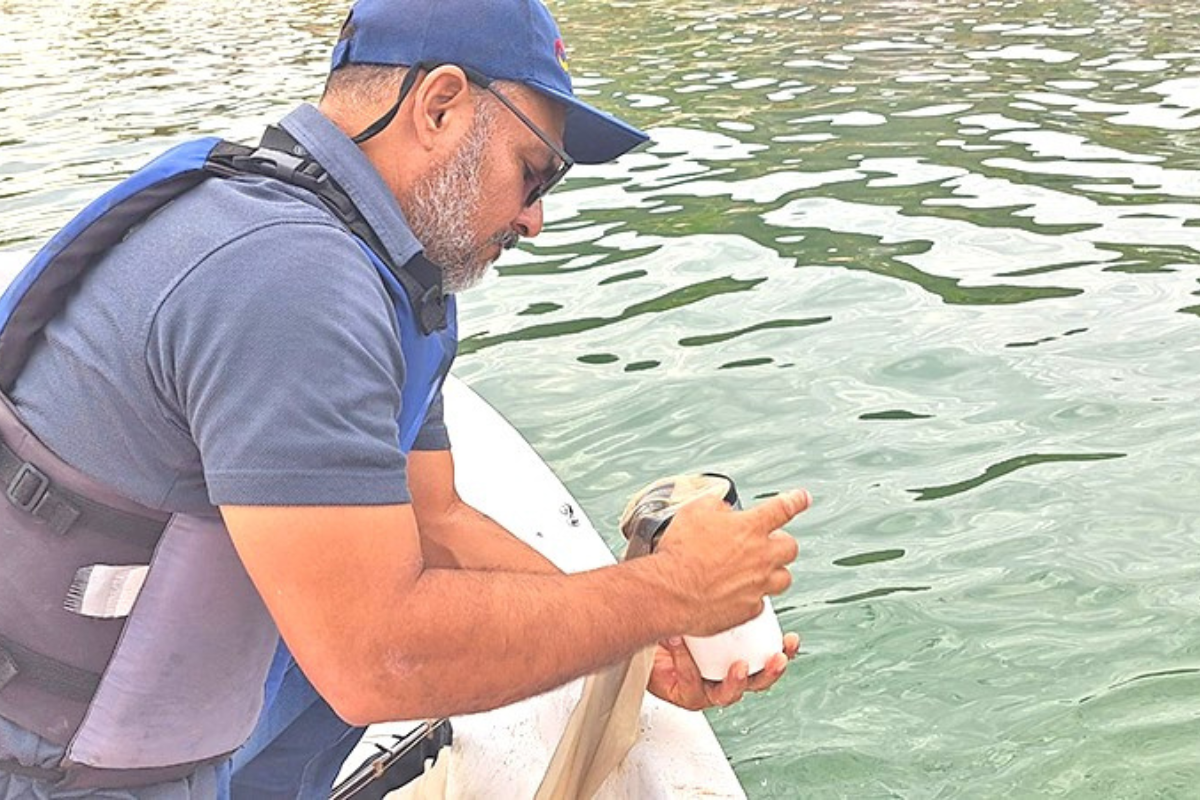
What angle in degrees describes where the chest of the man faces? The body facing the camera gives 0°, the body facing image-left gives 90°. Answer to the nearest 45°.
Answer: approximately 270°

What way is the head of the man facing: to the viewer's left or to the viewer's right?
to the viewer's right
